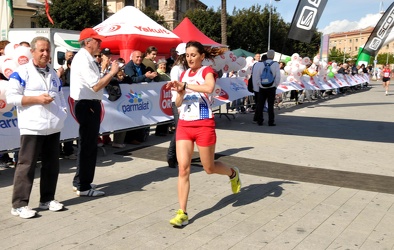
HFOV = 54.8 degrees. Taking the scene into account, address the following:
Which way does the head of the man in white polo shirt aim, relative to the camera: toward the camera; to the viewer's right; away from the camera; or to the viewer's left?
to the viewer's right

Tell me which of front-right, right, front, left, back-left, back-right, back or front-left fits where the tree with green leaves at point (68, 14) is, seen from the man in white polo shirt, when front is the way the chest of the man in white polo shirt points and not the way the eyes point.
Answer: left

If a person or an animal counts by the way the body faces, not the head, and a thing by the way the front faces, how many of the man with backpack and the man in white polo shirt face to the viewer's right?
1

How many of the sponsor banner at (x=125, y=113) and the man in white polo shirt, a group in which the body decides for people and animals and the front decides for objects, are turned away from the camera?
0

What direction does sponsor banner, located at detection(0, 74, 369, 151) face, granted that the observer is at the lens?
facing the viewer and to the right of the viewer

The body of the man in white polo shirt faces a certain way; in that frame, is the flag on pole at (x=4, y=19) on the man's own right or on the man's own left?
on the man's own left

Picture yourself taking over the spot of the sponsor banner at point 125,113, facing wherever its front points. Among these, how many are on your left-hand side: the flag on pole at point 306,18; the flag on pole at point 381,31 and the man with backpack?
3

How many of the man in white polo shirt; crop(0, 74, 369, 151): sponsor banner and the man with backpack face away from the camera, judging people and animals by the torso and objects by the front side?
1

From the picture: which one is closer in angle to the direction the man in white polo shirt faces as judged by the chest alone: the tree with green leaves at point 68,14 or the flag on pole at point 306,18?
the flag on pole

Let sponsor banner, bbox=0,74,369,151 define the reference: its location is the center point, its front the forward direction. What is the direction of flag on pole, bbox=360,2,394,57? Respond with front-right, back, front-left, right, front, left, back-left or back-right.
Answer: left

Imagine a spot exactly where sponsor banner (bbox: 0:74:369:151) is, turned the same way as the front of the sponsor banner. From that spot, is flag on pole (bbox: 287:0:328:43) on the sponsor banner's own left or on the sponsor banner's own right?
on the sponsor banner's own left

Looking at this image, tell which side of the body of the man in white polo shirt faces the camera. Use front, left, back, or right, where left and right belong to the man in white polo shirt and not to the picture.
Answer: right

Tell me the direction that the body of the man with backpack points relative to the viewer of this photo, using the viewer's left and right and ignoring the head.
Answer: facing away from the viewer
